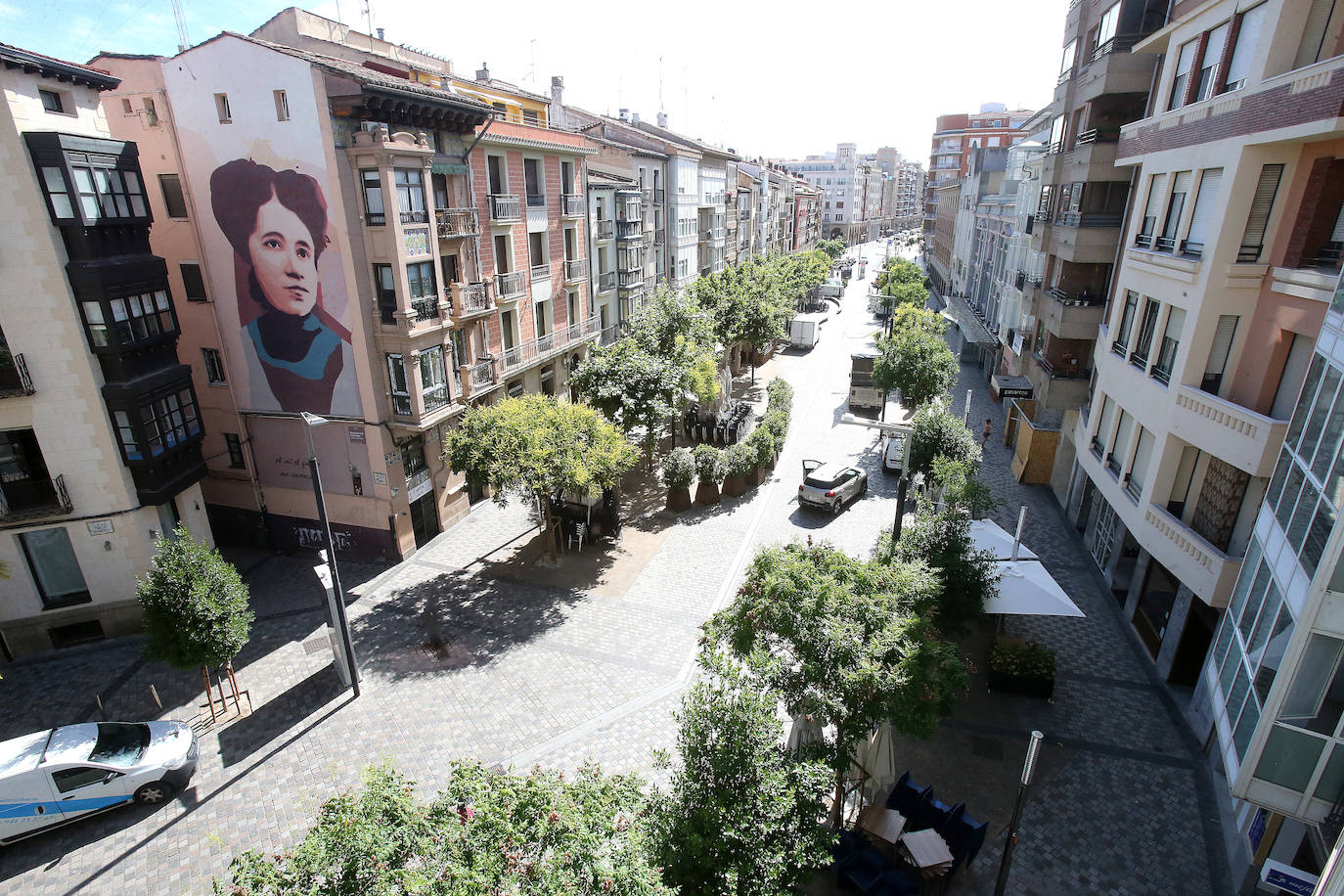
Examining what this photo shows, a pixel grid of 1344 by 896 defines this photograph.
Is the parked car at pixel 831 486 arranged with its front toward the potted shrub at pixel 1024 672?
no

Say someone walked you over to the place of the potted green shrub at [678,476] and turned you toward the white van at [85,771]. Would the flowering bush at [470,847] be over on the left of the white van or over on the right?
left

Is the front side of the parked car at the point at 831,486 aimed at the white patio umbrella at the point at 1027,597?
no

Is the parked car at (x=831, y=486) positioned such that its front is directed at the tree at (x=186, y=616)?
no

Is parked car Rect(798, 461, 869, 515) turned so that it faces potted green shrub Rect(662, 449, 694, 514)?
no

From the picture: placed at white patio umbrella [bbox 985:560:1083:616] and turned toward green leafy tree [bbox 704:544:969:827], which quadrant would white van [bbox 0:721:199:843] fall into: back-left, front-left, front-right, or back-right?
front-right
